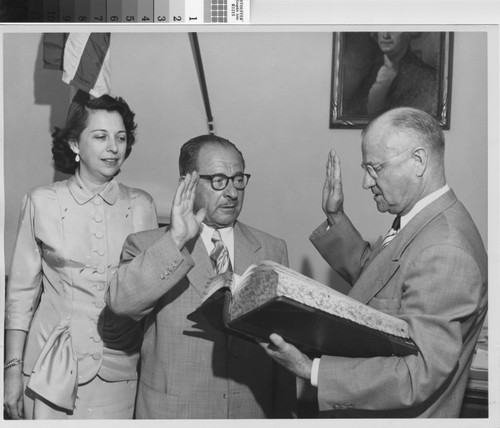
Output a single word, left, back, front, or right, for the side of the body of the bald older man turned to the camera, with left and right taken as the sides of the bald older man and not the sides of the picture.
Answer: left

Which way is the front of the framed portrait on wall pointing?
toward the camera

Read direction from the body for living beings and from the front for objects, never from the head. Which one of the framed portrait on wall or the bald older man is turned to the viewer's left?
the bald older man

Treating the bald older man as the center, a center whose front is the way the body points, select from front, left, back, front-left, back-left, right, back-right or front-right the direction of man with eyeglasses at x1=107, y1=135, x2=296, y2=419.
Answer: front

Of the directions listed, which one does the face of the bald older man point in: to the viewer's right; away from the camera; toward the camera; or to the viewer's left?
to the viewer's left

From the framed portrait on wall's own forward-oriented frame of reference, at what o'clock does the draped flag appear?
The draped flag is roughly at 3 o'clock from the framed portrait on wall.

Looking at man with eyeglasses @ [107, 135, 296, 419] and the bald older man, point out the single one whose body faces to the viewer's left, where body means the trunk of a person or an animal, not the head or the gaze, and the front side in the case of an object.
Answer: the bald older man

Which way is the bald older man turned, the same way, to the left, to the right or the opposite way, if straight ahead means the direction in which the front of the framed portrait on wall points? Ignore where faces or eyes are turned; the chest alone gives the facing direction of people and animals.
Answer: to the right

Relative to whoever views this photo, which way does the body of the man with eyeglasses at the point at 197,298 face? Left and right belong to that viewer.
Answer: facing the viewer and to the right of the viewer

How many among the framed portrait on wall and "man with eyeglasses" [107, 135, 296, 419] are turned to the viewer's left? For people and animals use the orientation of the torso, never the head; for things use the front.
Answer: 0

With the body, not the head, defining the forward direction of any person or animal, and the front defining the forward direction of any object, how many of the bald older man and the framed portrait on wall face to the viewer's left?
1
